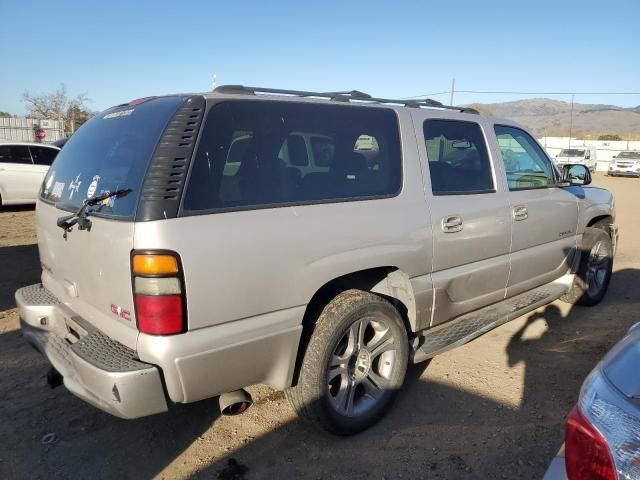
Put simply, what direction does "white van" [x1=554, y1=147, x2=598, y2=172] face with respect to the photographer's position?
facing the viewer and to the left of the viewer

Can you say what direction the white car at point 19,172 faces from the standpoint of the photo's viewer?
facing to the right of the viewer

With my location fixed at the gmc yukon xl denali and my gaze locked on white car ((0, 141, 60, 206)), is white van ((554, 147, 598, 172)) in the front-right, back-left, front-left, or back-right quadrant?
front-right

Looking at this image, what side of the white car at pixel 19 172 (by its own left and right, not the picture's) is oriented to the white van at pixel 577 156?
front

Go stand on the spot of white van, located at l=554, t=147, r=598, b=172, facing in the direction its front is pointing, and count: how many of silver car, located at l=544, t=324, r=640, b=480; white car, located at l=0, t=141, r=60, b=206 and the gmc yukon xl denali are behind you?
0

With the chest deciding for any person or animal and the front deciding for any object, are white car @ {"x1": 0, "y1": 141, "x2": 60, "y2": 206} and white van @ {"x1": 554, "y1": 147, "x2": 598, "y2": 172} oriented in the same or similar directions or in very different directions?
very different directions

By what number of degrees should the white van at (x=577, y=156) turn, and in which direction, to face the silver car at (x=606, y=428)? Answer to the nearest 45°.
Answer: approximately 45° to its left

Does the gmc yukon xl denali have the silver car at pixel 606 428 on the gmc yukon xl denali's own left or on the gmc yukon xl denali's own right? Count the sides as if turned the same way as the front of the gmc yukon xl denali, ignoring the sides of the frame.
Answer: on the gmc yukon xl denali's own right

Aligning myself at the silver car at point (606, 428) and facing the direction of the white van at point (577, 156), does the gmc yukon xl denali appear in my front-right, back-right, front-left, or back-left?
front-left

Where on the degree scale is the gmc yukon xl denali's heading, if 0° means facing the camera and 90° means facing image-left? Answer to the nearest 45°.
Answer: approximately 225°

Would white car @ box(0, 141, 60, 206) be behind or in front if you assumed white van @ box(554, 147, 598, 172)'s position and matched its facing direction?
in front

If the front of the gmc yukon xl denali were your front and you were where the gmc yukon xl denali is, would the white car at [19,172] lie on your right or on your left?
on your left

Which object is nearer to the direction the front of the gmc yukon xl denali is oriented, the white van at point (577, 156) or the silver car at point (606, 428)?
the white van

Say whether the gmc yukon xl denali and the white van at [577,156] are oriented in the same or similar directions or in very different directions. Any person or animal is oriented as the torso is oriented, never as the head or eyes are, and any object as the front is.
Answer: very different directions
